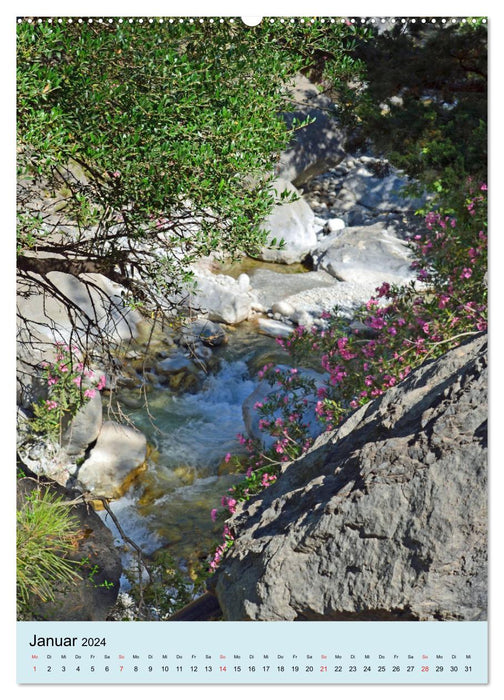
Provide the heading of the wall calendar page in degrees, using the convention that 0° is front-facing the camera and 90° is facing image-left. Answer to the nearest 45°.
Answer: approximately 0°
